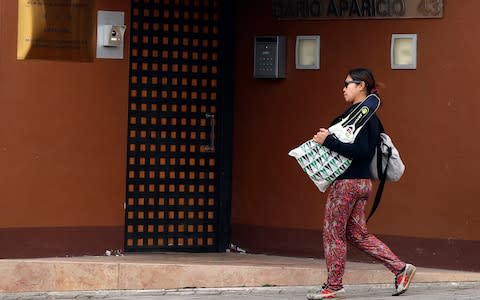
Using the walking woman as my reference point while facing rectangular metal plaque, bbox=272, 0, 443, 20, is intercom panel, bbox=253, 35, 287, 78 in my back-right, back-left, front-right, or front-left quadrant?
front-left

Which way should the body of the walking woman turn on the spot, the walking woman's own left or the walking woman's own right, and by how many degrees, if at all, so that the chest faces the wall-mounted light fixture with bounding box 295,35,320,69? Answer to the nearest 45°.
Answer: approximately 90° to the walking woman's own right

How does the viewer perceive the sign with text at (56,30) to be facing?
facing the viewer

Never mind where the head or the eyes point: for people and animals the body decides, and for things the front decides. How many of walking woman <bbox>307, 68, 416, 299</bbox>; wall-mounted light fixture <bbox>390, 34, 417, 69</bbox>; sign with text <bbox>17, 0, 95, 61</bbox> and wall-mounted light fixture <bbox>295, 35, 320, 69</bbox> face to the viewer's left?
1

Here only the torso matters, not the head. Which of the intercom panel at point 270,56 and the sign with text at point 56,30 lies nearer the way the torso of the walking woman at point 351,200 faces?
the sign with text

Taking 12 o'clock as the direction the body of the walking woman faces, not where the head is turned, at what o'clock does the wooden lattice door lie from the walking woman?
The wooden lattice door is roughly at 2 o'clock from the walking woman.

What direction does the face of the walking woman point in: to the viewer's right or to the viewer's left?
to the viewer's left

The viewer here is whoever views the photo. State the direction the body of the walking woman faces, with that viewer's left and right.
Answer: facing to the left of the viewer

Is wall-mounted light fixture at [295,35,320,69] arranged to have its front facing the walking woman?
yes

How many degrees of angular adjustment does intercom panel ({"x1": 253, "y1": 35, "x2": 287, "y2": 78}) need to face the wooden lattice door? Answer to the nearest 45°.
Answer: approximately 45° to its right

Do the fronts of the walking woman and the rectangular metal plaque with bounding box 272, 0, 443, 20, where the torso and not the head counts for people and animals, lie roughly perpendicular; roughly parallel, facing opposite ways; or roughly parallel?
roughly perpendicular

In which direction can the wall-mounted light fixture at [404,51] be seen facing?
toward the camera

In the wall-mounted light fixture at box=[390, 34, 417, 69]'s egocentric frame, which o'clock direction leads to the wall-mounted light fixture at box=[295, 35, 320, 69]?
the wall-mounted light fixture at box=[295, 35, 320, 69] is roughly at 4 o'clock from the wall-mounted light fixture at box=[390, 34, 417, 69].

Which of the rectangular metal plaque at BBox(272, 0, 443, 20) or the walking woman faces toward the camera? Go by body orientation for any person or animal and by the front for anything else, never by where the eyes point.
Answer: the rectangular metal plaque
